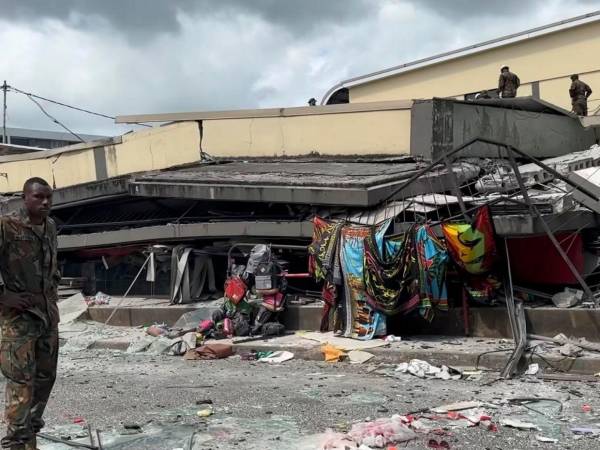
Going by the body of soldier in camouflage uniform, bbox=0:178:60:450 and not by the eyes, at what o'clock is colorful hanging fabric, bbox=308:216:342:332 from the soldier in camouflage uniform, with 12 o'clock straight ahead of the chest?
The colorful hanging fabric is roughly at 9 o'clock from the soldier in camouflage uniform.

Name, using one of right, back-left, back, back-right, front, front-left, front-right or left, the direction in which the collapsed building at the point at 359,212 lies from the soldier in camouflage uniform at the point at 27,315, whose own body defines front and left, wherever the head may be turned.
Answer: left

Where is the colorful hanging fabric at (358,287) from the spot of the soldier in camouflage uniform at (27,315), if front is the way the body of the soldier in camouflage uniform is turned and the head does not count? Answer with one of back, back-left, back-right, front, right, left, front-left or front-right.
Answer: left

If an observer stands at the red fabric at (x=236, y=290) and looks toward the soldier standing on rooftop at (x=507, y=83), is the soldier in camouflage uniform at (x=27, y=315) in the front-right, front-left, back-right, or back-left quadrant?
back-right

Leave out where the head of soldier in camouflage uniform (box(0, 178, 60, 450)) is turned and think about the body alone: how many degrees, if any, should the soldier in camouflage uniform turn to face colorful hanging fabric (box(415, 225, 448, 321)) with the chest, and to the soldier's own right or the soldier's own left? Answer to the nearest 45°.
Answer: approximately 90° to the soldier's own left

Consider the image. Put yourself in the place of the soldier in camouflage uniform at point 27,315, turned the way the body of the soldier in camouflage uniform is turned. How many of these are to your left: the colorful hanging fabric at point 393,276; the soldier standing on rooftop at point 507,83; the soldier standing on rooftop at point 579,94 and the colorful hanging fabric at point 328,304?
4

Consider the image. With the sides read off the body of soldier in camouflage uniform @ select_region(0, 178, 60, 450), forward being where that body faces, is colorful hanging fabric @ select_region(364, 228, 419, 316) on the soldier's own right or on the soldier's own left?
on the soldier's own left

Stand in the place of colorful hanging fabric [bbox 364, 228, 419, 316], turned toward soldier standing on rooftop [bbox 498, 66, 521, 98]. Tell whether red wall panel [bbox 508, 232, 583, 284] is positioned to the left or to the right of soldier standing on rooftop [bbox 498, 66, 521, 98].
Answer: right

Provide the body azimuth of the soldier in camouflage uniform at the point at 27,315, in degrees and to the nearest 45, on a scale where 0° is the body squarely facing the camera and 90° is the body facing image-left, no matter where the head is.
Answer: approximately 315°

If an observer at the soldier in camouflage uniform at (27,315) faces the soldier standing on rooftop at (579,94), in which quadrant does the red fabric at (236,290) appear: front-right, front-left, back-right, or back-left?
front-left
